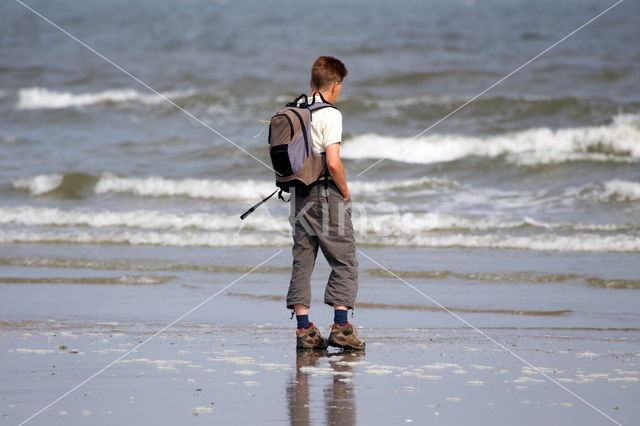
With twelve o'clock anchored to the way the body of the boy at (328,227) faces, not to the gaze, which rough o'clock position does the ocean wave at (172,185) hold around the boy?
The ocean wave is roughly at 10 o'clock from the boy.

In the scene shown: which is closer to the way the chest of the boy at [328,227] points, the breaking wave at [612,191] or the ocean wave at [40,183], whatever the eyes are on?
the breaking wave

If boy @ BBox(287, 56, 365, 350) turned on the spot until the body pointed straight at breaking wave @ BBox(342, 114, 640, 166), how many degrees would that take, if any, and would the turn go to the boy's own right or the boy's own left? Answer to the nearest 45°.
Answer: approximately 45° to the boy's own left

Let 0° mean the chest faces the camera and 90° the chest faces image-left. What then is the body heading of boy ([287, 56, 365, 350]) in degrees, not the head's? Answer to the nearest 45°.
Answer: approximately 225°

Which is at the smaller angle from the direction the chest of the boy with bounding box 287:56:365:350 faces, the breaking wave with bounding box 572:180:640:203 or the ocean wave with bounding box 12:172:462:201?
the breaking wave

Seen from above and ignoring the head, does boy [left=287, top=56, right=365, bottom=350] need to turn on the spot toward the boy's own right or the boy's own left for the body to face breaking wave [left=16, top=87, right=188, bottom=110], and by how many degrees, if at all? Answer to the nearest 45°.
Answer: approximately 45° to the boy's own left

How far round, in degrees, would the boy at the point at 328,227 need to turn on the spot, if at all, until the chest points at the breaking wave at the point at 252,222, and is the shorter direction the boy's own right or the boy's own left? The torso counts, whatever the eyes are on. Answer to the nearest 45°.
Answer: approximately 45° to the boy's own left

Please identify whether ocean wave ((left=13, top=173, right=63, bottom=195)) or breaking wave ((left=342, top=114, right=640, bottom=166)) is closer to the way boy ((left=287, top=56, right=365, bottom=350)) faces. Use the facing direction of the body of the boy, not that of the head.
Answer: the breaking wave

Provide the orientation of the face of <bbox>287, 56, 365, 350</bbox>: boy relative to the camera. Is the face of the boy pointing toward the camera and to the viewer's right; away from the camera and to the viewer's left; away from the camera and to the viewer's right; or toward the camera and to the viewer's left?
away from the camera and to the viewer's right
